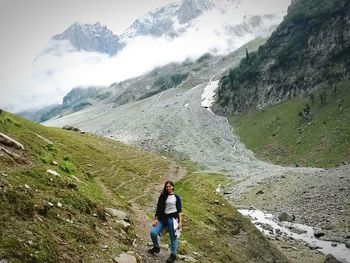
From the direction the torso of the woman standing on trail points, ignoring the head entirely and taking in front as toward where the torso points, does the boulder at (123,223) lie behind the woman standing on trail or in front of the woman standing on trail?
behind

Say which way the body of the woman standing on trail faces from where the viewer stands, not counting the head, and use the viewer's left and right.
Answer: facing the viewer

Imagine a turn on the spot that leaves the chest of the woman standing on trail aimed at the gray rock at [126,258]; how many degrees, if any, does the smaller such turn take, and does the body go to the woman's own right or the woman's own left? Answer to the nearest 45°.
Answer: approximately 45° to the woman's own right

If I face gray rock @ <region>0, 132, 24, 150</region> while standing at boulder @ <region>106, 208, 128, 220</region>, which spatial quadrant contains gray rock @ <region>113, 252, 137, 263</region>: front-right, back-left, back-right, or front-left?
back-left

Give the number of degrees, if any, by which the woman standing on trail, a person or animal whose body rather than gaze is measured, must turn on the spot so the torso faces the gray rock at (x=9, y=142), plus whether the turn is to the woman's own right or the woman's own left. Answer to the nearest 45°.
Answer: approximately 135° to the woman's own right

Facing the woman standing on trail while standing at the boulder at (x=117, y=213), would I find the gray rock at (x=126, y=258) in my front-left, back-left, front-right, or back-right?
front-right

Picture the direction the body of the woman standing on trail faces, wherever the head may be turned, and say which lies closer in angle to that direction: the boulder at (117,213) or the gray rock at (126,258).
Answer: the gray rock

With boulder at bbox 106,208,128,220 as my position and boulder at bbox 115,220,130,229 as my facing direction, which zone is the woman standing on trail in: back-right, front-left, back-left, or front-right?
front-left

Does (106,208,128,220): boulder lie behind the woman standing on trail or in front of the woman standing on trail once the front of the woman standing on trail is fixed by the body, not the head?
behind
